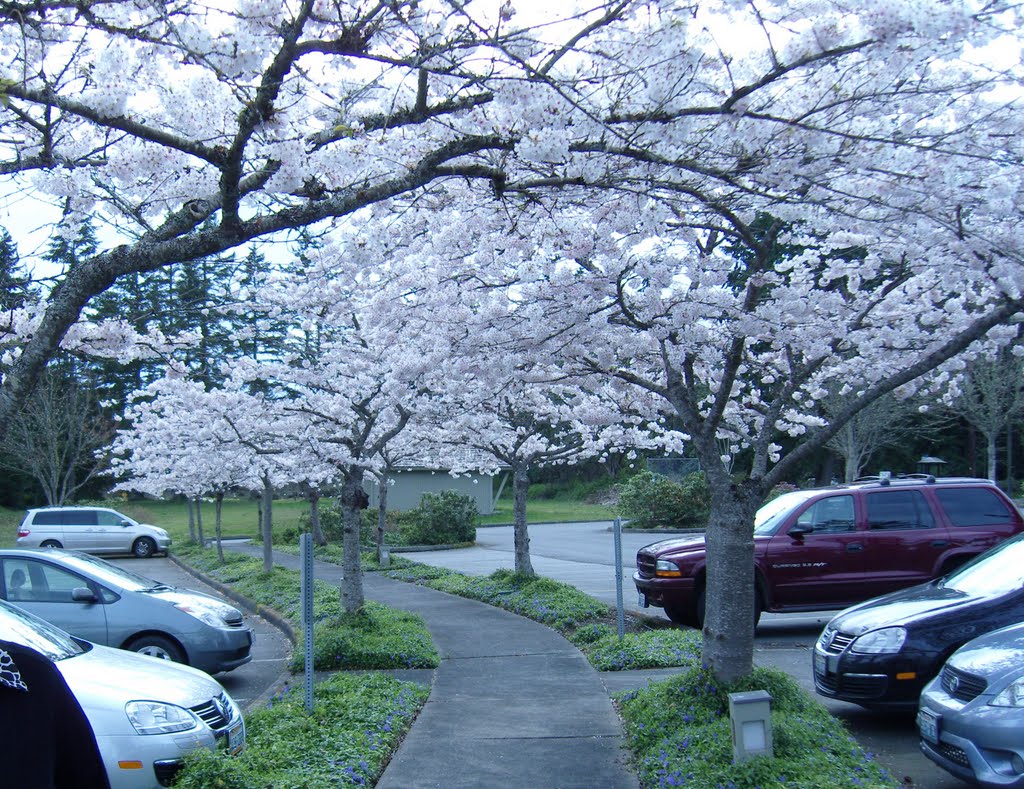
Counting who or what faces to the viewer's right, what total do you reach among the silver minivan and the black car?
1

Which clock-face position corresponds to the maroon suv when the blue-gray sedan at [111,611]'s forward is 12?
The maroon suv is roughly at 11 o'clock from the blue-gray sedan.

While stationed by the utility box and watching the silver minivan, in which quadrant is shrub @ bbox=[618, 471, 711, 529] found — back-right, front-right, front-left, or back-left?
front-right

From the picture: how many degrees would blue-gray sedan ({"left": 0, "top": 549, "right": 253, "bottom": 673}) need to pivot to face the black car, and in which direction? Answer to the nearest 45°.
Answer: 0° — it already faces it

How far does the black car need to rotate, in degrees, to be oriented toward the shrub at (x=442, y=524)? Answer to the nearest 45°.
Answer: approximately 90° to its right

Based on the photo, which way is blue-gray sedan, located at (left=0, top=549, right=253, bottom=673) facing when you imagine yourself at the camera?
facing the viewer and to the right of the viewer

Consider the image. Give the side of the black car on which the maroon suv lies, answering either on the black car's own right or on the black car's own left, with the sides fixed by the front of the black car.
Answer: on the black car's own right

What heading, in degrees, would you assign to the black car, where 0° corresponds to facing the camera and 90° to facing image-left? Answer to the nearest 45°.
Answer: approximately 45°

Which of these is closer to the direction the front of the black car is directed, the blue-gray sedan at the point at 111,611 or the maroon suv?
the blue-gray sedan

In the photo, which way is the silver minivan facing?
to the viewer's right

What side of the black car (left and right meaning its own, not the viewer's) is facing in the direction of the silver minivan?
right

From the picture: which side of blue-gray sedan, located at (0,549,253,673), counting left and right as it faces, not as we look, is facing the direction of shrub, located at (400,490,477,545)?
left

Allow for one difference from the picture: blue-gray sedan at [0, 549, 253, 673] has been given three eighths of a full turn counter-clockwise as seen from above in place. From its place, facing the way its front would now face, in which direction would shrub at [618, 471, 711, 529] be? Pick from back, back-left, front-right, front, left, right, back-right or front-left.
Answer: front-right

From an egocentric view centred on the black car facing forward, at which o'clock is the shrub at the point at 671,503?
The shrub is roughly at 4 o'clock from the black car.

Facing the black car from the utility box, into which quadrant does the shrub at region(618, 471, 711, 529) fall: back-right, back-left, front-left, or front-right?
front-left

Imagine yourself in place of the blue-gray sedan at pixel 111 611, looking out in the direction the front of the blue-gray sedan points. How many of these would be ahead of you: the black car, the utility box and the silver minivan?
2

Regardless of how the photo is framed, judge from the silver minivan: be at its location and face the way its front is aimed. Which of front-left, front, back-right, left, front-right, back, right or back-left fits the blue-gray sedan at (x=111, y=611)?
right

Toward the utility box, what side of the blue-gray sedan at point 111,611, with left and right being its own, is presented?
front
